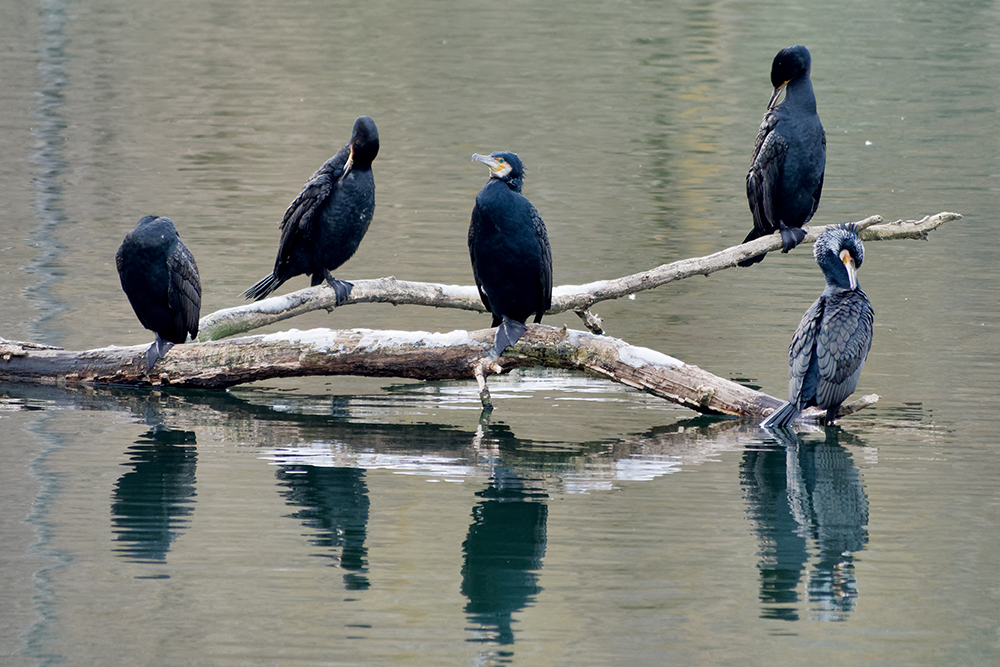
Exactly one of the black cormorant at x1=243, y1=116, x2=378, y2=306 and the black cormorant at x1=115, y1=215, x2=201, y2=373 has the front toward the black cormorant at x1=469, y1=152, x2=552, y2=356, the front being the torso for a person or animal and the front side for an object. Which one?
the black cormorant at x1=243, y1=116, x2=378, y2=306

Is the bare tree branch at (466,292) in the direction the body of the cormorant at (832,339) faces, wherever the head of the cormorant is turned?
no

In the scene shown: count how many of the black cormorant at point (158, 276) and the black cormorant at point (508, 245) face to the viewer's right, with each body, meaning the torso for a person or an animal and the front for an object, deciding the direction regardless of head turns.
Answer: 0

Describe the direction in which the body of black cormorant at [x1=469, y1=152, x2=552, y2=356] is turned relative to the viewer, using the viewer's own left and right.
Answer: facing the viewer and to the left of the viewer

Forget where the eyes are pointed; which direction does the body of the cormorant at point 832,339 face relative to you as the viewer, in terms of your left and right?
facing away from the viewer and to the right of the viewer

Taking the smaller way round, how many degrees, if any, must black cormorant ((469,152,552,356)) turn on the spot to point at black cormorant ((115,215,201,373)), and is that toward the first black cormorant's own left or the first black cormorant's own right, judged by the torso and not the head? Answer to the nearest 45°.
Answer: approximately 45° to the first black cormorant's own right

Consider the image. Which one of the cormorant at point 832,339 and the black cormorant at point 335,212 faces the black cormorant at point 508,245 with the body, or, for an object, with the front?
the black cormorant at point 335,212

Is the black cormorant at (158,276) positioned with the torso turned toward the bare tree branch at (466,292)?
no

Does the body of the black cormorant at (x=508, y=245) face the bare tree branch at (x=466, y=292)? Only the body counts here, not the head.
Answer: no
